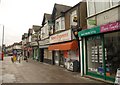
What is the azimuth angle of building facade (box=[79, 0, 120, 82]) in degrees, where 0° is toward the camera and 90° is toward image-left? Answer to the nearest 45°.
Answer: approximately 45°
